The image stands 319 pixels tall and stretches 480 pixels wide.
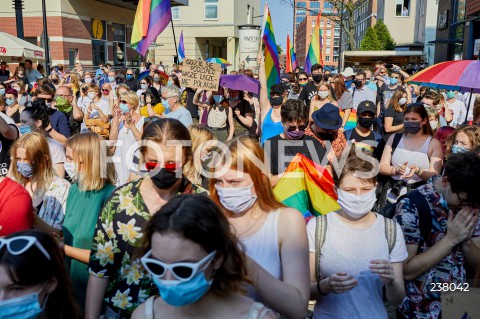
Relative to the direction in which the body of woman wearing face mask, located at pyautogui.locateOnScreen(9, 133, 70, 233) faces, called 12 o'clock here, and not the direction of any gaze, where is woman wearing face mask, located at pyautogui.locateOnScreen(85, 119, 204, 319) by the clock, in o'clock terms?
woman wearing face mask, located at pyautogui.locateOnScreen(85, 119, 204, 319) is roughly at 10 o'clock from woman wearing face mask, located at pyautogui.locateOnScreen(9, 133, 70, 233).

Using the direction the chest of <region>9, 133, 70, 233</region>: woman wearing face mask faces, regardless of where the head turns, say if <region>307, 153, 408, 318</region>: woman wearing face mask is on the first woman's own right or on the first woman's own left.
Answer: on the first woman's own left

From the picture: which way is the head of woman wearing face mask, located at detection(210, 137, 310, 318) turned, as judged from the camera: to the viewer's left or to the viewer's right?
to the viewer's left

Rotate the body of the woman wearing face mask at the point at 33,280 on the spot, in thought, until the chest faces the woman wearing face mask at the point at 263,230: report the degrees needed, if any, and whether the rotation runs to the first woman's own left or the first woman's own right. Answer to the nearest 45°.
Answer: approximately 135° to the first woman's own left

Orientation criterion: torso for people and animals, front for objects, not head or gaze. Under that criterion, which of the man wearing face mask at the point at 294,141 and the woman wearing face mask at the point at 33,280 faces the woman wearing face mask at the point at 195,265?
the man wearing face mask at the point at 294,141

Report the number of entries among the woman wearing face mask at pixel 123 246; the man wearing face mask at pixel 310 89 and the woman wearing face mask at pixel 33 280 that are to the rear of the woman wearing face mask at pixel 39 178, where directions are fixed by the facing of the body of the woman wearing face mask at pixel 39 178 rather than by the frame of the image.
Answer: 1
